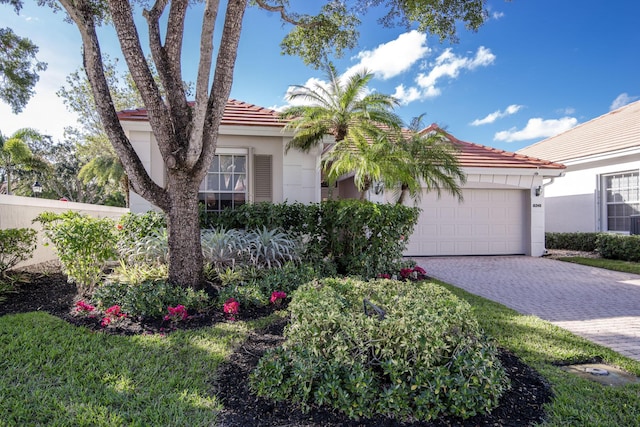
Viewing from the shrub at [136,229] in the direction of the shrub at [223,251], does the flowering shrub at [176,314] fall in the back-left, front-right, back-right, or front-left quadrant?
front-right

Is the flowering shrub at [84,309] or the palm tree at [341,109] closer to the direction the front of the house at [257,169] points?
the flowering shrub

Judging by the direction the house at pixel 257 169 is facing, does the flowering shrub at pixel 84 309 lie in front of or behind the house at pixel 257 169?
in front

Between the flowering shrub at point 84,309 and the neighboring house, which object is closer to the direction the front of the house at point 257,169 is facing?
the flowering shrub

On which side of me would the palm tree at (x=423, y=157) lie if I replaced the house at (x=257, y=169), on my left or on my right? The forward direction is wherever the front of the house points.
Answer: on my left

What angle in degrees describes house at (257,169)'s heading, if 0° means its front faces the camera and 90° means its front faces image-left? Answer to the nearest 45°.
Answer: approximately 0°

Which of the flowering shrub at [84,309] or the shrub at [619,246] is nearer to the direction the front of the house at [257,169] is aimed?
the flowering shrub

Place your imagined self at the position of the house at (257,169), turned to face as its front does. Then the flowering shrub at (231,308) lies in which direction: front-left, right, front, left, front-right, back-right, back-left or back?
front

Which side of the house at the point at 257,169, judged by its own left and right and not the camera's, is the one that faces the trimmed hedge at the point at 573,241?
left

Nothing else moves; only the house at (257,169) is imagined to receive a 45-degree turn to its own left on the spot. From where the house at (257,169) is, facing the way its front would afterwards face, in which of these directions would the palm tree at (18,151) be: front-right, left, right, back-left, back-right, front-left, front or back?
back

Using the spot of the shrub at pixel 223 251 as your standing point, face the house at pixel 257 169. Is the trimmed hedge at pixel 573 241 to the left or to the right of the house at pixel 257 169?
right

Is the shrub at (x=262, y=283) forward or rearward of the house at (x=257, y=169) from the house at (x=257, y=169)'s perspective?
forward

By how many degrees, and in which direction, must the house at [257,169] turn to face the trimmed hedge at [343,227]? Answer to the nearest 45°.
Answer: approximately 45° to its left

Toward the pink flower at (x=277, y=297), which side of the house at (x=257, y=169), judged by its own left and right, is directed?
front

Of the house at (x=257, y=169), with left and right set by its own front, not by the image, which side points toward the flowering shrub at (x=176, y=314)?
front

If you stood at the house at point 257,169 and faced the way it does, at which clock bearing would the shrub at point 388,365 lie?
The shrub is roughly at 12 o'clock from the house.
